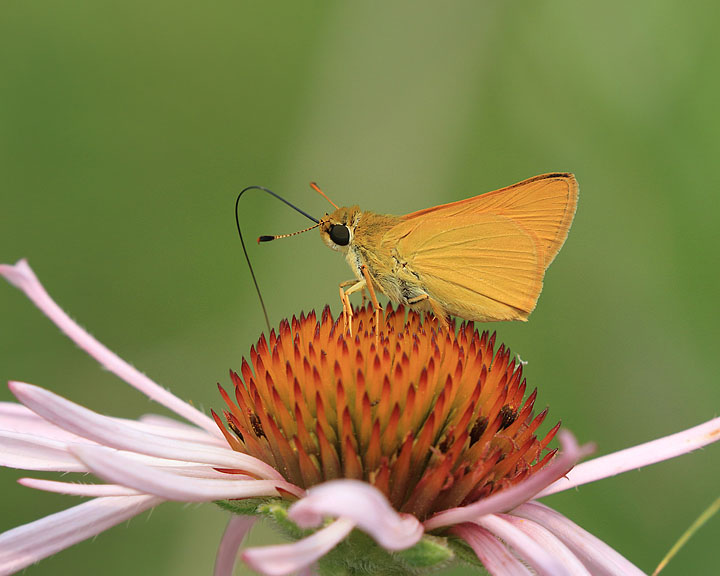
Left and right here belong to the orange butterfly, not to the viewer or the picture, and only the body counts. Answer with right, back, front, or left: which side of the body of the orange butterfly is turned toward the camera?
left
